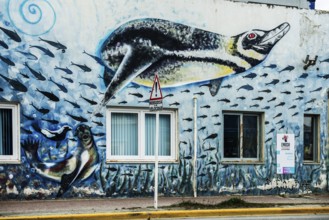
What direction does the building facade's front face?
toward the camera
